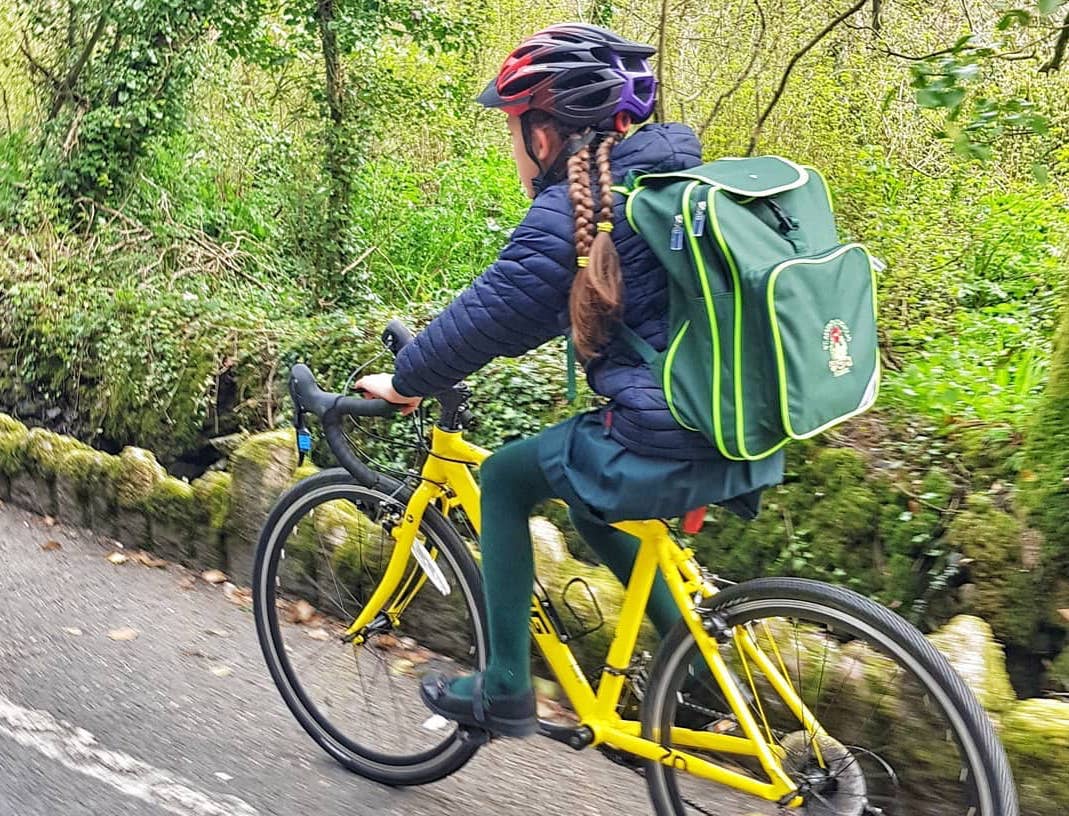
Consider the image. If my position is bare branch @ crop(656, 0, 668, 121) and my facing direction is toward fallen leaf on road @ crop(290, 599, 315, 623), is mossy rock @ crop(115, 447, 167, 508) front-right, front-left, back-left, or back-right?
front-right

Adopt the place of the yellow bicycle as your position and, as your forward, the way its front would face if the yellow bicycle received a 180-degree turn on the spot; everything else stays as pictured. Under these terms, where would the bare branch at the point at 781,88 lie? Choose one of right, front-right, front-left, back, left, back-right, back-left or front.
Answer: back-left

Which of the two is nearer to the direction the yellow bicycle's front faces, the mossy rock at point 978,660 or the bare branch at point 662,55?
the bare branch

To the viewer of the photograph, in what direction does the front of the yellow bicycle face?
facing away from the viewer and to the left of the viewer

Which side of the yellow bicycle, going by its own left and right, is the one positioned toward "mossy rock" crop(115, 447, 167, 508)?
front

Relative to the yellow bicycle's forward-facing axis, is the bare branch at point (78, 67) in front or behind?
in front

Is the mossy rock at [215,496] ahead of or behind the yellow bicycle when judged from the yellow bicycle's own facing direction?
ahead

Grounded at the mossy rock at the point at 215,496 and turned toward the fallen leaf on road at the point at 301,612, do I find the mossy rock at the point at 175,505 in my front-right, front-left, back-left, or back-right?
back-right

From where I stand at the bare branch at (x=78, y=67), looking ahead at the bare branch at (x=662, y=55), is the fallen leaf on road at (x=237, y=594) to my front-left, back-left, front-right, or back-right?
front-right

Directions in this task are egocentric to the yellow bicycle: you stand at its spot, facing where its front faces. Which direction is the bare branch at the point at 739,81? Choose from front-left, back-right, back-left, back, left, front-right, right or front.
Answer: front-right

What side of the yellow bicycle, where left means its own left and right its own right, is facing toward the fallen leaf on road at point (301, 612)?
front

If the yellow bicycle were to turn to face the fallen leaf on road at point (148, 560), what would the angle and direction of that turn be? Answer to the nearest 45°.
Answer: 0° — it already faces it

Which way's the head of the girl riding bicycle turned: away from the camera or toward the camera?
away from the camera

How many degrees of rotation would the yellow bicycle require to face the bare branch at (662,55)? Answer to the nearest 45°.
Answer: approximately 45° to its right
